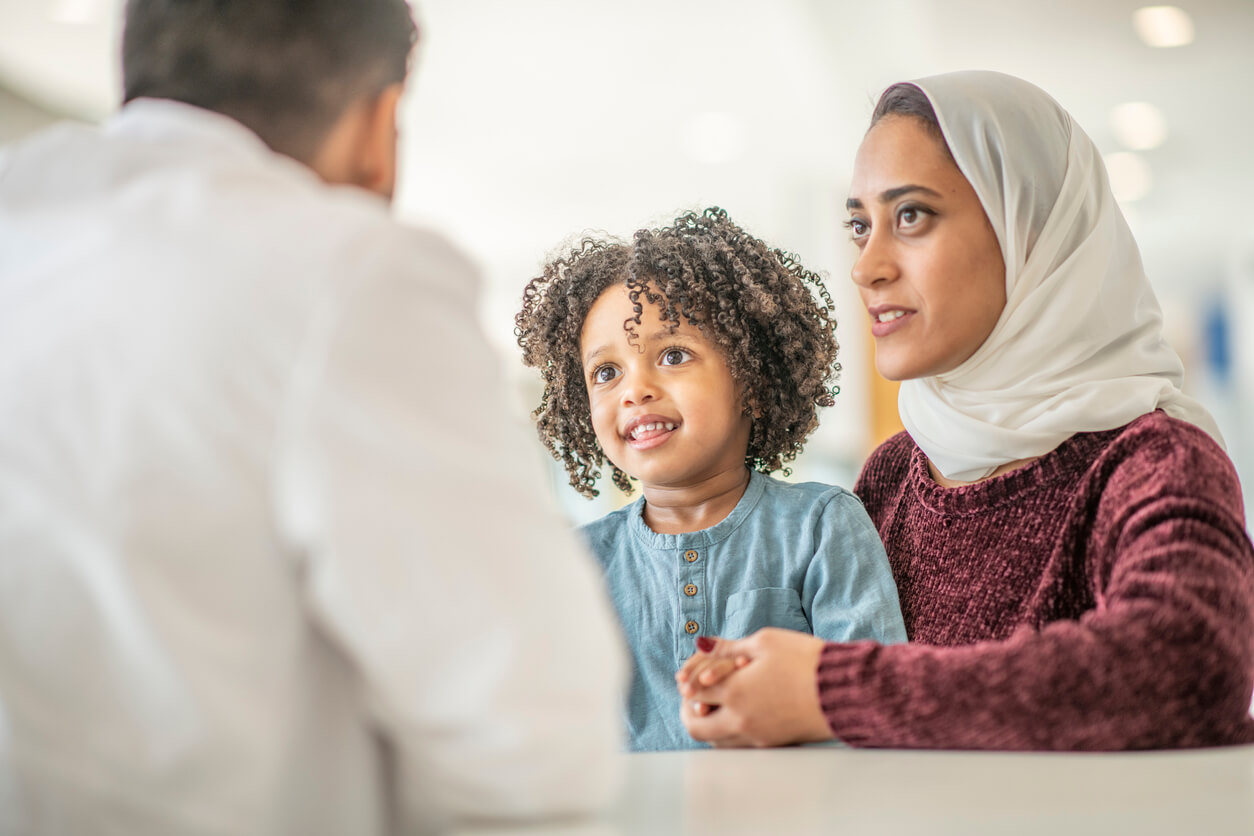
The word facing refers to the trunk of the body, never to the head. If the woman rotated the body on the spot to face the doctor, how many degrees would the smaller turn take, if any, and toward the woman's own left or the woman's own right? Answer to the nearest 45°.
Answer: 0° — they already face them

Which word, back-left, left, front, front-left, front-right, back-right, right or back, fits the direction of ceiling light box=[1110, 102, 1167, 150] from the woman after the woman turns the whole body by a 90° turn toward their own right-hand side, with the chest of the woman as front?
front-right

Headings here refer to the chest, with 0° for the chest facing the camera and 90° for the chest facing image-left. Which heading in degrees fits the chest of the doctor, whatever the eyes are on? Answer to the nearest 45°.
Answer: approximately 225°

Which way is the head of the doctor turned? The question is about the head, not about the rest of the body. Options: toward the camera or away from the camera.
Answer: away from the camera

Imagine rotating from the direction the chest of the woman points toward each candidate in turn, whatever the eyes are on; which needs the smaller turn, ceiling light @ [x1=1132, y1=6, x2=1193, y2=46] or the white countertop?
the white countertop

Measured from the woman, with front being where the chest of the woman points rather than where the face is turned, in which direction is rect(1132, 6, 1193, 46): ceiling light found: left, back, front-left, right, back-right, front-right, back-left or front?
back-right

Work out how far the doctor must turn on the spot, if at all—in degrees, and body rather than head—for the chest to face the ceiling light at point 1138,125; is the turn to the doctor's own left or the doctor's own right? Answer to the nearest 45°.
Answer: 0° — they already face it
